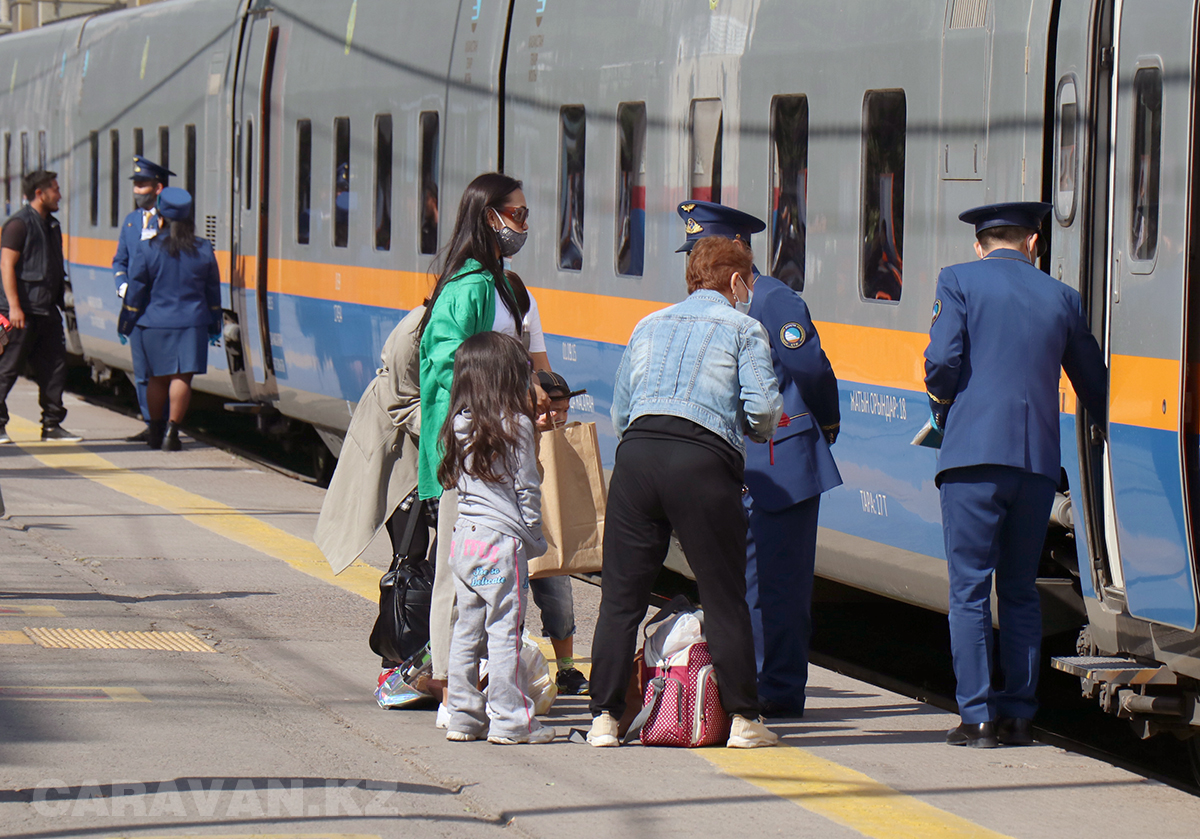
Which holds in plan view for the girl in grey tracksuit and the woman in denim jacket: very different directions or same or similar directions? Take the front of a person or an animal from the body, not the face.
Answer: same or similar directions

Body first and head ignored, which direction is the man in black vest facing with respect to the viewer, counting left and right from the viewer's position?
facing to the right of the viewer

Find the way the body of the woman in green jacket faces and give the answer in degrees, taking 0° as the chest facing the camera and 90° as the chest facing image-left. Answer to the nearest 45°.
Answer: approximately 270°

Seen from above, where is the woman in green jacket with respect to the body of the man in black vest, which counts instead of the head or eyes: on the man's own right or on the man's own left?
on the man's own right

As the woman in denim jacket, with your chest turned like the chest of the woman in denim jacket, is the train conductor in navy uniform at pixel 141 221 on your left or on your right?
on your left

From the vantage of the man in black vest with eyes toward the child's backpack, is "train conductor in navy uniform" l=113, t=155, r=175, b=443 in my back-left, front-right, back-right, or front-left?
front-left

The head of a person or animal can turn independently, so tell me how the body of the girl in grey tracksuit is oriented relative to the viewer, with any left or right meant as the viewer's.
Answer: facing away from the viewer and to the right of the viewer

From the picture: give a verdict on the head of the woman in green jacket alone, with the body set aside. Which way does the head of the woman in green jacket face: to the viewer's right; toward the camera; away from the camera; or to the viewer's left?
to the viewer's right

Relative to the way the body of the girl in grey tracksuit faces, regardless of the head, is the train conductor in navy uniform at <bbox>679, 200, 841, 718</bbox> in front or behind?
in front

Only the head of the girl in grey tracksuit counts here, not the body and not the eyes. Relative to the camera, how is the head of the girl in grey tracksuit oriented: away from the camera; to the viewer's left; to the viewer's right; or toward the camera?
away from the camera

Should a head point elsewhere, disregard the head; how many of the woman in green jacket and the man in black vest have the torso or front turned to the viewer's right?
2

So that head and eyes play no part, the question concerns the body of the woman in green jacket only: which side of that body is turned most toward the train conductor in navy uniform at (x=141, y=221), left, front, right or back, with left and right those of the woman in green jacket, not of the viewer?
left
